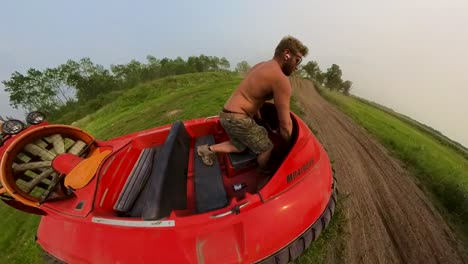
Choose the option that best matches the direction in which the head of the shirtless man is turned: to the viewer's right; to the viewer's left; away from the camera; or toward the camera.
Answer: to the viewer's right

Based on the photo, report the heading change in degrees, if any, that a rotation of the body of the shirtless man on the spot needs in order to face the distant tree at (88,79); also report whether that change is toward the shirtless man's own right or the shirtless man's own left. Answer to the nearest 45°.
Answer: approximately 135° to the shirtless man's own left

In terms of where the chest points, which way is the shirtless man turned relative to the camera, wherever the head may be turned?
to the viewer's right

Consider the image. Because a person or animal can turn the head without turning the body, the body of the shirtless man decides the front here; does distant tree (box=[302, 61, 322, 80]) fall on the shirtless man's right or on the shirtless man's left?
on the shirtless man's left

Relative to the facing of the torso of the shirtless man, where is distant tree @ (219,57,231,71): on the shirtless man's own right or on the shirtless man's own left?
on the shirtless man's own left

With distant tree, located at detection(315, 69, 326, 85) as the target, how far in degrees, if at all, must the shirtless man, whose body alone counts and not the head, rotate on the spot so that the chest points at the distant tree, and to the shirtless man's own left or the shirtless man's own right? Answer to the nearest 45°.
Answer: approximately 90° to the shirtless man's own left

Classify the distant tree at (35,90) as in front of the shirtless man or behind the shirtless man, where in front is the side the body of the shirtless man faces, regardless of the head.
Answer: behind

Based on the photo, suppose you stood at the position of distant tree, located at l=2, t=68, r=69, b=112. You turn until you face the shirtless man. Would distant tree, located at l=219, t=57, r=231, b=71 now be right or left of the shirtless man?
left

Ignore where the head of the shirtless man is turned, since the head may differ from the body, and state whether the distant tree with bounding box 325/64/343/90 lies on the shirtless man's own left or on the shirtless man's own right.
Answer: on the shirtless man's own left
